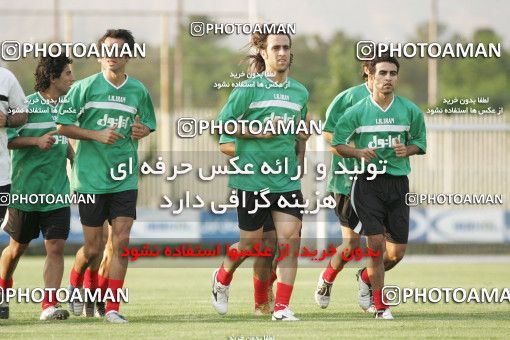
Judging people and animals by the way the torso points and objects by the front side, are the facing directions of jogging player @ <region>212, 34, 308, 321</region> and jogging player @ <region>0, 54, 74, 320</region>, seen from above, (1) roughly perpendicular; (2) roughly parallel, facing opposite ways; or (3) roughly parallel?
roughly parallel

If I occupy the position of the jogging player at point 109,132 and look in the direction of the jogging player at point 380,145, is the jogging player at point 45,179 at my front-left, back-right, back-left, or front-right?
back-left

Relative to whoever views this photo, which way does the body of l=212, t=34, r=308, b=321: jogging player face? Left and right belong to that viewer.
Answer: facing the viewer and to the right of the viewer

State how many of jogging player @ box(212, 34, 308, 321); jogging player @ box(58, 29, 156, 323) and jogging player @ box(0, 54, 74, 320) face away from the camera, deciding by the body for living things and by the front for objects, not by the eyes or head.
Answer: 0

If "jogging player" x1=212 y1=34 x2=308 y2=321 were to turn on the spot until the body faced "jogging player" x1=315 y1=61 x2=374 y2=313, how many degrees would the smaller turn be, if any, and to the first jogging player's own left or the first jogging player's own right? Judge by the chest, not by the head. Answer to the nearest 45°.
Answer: approximately 90° to the first jogging player's own left

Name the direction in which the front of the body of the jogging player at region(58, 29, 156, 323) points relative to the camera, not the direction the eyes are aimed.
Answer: toward the camera

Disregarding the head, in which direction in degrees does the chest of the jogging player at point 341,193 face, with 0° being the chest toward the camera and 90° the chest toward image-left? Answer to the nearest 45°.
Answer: approximately 315°

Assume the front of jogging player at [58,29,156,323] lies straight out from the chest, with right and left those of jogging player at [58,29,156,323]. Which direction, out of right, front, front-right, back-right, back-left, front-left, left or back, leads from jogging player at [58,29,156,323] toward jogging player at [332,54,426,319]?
left

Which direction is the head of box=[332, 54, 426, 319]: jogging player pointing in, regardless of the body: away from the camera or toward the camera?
toward the camera

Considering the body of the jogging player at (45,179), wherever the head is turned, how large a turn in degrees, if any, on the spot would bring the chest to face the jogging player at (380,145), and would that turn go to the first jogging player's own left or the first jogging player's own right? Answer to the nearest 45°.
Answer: approximately 45° to the first jogging player's own left

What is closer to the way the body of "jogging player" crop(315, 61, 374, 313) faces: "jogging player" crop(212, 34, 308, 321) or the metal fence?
the jogging player
